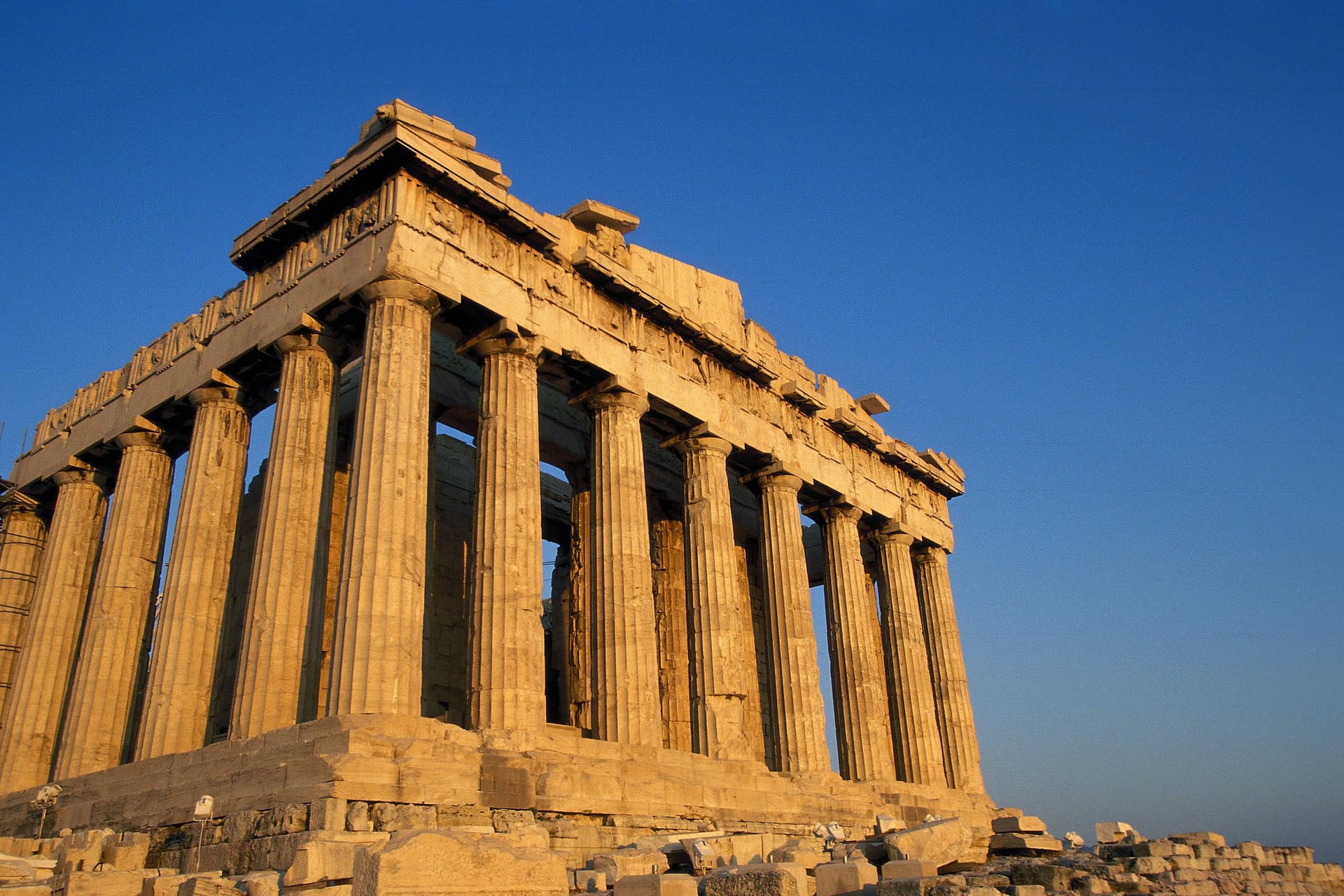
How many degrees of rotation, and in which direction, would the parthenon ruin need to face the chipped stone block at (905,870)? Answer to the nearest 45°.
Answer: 0° — it already faces it

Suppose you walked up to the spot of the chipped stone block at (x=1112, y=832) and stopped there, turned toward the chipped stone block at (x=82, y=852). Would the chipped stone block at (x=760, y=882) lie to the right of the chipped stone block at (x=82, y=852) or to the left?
left

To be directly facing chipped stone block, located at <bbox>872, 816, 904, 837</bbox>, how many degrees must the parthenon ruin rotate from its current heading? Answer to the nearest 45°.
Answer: approximately 45° to its left
